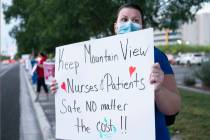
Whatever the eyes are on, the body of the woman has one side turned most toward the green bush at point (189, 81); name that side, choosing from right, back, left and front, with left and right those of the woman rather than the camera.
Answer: back

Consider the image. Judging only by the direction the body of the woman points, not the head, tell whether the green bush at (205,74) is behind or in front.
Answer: behind

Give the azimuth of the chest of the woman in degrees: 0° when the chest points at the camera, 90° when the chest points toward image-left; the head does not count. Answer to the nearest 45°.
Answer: approximately 0°
